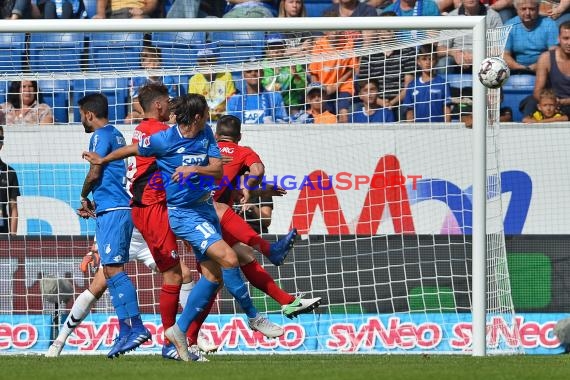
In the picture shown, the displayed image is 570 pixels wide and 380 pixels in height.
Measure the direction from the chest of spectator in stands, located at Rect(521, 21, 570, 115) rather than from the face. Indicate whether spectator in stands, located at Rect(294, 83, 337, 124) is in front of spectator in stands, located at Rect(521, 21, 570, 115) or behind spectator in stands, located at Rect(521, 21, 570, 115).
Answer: in front

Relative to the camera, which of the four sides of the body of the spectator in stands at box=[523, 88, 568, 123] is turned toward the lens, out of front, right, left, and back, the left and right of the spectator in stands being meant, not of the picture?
front

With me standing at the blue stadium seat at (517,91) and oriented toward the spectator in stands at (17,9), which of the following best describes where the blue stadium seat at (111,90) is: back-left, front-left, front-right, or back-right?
front-left

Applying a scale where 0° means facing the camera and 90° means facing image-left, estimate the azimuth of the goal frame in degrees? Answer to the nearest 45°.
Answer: approximately 0°

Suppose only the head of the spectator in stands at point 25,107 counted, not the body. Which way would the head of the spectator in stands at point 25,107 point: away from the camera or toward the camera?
toward the camera

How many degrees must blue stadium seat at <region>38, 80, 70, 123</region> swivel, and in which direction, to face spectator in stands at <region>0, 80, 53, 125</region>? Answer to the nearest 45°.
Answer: approximately 135° to its right

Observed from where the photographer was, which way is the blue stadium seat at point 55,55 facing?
facing the viewer

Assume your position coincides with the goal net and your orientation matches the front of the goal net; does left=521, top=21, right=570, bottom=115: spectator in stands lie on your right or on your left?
on your left

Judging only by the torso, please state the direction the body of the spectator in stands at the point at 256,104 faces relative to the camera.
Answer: toward the camera

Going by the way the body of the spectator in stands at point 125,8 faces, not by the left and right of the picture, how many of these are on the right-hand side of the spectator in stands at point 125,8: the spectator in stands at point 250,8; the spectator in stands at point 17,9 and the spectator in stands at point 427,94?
1

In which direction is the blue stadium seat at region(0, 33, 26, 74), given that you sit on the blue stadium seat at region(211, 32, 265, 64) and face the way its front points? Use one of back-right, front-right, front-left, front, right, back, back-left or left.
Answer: right

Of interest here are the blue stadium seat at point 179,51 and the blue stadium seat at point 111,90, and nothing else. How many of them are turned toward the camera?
2

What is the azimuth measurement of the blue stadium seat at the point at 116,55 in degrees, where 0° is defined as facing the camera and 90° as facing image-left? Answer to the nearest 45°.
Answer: approximately 0°

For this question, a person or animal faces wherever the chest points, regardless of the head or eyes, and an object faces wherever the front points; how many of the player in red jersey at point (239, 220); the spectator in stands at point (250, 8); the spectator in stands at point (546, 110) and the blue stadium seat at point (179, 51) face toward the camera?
3

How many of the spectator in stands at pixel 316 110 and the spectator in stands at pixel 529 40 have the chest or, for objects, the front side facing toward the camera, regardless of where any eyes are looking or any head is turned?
2

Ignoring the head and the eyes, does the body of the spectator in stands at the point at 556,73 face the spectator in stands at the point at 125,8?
no

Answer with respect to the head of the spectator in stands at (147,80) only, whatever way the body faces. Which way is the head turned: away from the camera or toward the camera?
toward the camera
